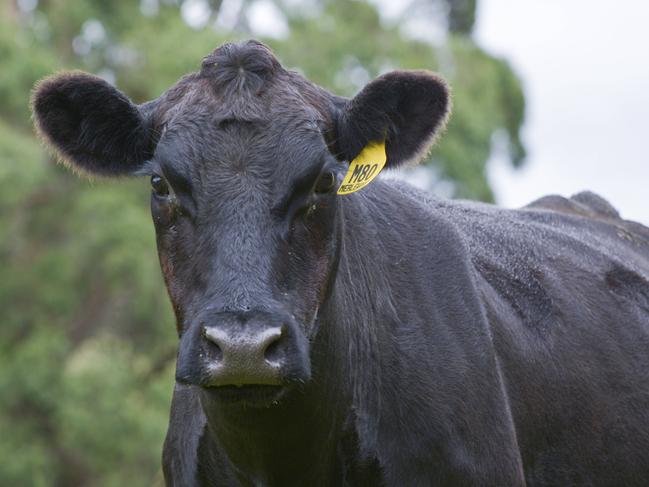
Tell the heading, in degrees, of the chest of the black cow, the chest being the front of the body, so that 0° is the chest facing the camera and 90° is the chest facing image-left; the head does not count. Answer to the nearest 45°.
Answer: approximately 45°
